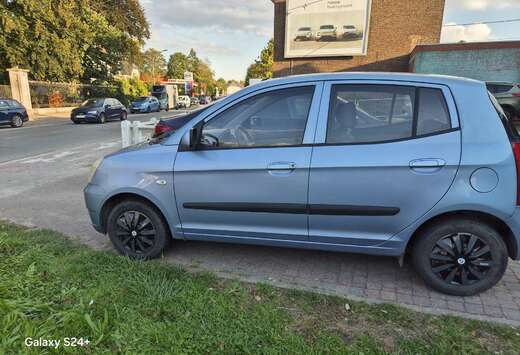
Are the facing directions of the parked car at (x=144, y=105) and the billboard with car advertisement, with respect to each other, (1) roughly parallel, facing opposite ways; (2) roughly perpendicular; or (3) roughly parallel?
roughly parallel

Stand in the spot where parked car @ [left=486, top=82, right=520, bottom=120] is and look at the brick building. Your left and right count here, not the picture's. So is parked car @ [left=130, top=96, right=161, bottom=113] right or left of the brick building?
left

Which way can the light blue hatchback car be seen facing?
to the viewer's left

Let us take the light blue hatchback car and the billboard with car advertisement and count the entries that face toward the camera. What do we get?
1

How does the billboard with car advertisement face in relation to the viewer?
toward the camera

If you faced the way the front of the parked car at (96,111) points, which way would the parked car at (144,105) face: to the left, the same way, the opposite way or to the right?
the same way

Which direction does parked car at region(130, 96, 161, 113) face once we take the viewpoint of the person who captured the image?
facing the viewer and to the left of the viewer

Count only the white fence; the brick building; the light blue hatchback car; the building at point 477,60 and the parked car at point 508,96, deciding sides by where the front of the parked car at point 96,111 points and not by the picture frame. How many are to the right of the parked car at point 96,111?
0

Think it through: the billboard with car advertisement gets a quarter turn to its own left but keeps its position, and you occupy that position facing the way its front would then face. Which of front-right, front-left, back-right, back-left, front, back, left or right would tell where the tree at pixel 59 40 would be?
back

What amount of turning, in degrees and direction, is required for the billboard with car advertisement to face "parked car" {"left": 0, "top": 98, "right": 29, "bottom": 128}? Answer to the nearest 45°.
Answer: approximately 45° to its right

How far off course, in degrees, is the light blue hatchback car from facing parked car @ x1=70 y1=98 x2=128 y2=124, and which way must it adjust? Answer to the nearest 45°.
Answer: approximately 45° to its right

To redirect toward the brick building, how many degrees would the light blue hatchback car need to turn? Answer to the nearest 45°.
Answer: approximately 90° to its right

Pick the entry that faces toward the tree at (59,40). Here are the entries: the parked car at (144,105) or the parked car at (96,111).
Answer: the parked car at (144,105)

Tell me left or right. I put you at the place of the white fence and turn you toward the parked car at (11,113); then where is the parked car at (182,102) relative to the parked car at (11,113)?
right

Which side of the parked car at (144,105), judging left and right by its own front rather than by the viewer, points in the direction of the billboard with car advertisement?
left

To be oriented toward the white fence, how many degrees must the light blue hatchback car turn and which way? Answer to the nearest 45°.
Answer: approximately 45° to its right
